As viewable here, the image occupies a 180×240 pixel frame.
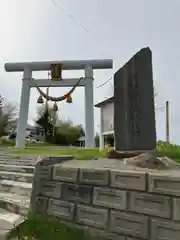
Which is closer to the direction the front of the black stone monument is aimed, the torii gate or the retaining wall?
the retaining wall

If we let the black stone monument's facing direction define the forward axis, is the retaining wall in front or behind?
in front

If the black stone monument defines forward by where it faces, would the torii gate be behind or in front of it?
behind

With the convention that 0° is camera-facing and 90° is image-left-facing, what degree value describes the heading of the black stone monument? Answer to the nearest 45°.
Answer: approximately 0°

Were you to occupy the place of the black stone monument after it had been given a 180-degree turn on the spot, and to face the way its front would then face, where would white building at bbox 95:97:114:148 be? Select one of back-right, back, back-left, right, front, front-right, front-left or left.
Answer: front

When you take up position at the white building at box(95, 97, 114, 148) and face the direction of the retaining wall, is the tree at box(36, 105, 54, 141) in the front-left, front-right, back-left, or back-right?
back-right

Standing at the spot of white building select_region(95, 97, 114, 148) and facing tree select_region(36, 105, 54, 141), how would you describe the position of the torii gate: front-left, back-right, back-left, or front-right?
front-left

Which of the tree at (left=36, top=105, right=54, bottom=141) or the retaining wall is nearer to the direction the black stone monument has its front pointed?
the retaining wall
